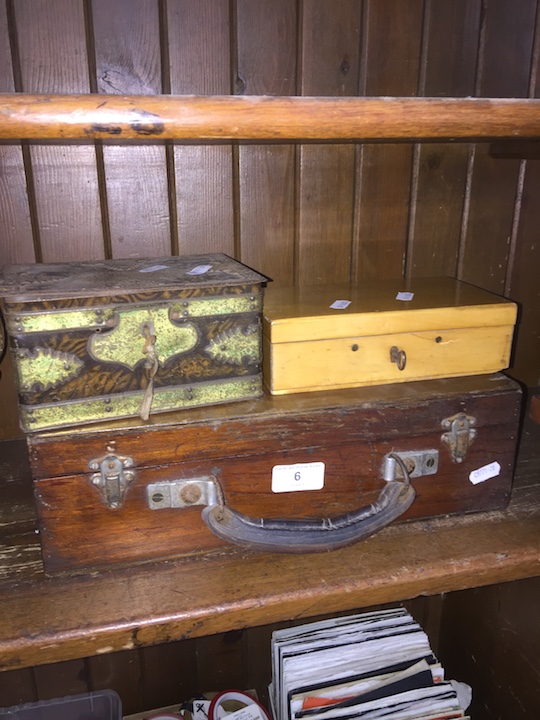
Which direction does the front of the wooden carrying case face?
toward the camera
